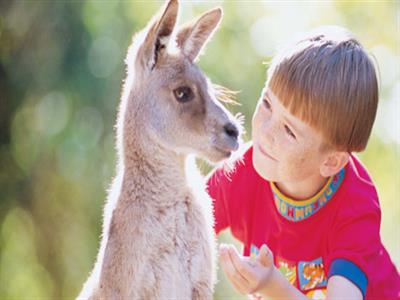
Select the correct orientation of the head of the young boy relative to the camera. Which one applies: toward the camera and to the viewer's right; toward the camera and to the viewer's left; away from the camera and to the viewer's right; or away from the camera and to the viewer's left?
toward the camera and to the viewer's left

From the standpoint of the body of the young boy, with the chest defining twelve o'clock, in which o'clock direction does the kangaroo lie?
The kangaroo is roughly at 1 o'clock from the young boy.

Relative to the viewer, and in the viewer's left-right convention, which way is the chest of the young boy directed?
facing the viewer and to the left of the viewer
